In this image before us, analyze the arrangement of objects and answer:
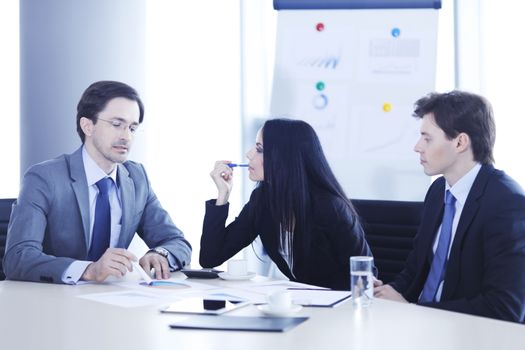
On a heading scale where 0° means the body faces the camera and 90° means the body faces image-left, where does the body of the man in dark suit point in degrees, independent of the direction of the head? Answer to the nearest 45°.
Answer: approximately 45°

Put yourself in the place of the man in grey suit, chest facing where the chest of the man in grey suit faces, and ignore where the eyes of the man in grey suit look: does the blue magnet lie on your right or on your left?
on your left

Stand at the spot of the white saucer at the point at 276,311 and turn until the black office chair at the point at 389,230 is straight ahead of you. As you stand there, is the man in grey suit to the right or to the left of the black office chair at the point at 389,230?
left

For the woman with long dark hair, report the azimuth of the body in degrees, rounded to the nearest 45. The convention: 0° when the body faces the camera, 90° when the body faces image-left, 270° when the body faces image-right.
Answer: approximately 45°

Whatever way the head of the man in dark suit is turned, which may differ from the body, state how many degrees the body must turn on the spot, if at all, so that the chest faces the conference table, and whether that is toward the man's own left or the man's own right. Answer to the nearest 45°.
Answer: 0° — they already face it

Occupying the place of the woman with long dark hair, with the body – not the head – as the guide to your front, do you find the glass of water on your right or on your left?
on your left

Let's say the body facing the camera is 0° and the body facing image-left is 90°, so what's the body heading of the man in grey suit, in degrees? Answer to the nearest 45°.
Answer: approximately 315°

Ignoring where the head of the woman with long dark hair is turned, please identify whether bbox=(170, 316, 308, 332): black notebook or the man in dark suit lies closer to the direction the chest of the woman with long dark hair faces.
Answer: the black notebook
